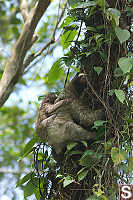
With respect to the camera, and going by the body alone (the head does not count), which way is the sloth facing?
to the viewer's right
